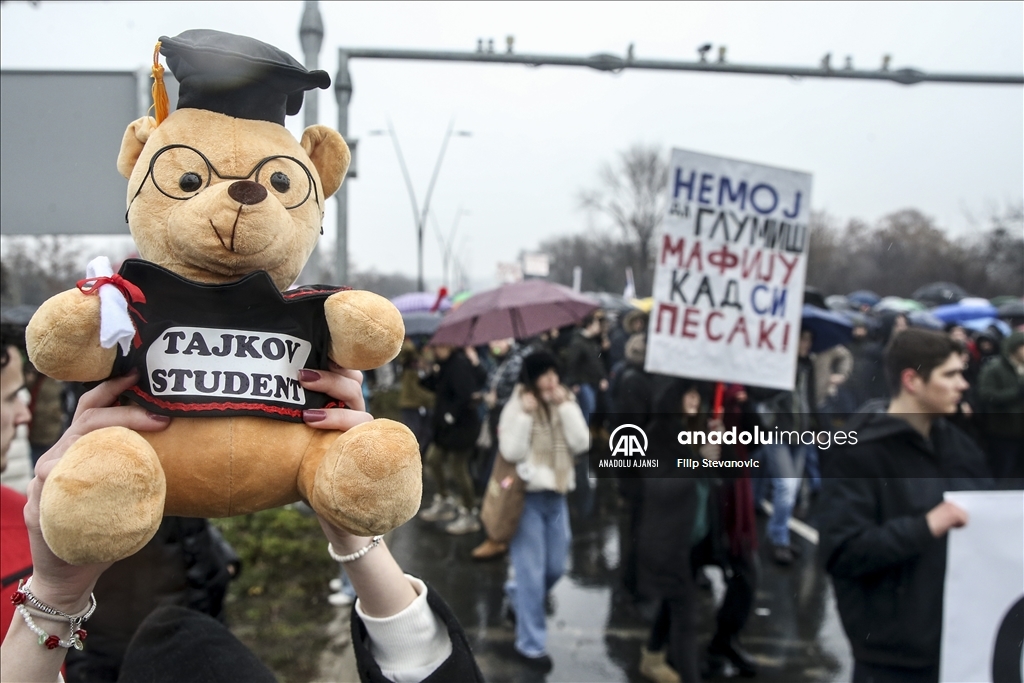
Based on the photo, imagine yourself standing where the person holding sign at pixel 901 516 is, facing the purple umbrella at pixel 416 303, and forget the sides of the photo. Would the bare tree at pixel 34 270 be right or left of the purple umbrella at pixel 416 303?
left

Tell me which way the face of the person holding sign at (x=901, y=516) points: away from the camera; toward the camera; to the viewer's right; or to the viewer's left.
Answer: to the viewer's right

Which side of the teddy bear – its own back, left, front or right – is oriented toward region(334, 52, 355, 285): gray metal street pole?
back

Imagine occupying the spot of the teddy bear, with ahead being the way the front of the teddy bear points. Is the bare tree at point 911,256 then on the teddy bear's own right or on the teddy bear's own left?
on the teddy bear's own left

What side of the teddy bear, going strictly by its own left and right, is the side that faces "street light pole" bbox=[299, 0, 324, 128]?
back

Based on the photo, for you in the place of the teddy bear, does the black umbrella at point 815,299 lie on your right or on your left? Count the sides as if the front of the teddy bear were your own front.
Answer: on your left

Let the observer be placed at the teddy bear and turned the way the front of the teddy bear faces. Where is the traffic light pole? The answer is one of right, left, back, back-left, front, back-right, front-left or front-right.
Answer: back-left

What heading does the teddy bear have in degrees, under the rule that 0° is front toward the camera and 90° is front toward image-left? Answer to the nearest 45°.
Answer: approximately 0°
